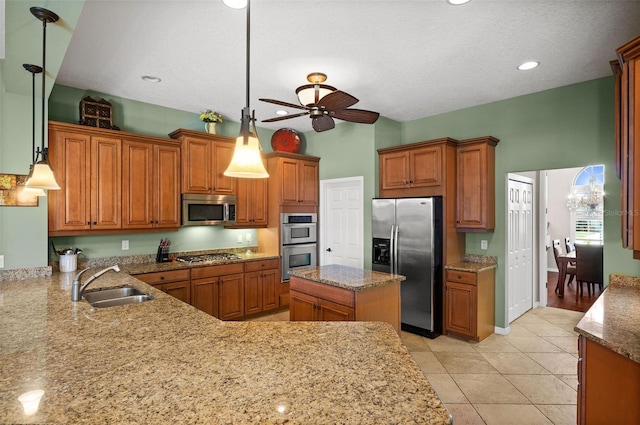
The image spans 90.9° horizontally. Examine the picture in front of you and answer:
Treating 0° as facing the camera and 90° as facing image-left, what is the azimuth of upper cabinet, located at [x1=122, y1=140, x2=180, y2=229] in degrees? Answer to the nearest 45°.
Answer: approximately 315°

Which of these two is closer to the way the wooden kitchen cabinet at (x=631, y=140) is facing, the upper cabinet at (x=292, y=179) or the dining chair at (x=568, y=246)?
the upper cabinet

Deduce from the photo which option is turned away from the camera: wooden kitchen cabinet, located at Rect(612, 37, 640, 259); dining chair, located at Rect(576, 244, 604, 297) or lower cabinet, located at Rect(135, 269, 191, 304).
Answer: the dining chair

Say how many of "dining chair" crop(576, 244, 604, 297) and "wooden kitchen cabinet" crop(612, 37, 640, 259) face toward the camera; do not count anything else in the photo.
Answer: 0

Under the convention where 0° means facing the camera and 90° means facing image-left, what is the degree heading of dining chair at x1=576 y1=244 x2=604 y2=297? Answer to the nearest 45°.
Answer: approximately 180°

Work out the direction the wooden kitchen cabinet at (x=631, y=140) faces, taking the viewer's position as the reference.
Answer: facing to the left of the viewer

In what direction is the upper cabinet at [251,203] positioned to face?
toward the camera

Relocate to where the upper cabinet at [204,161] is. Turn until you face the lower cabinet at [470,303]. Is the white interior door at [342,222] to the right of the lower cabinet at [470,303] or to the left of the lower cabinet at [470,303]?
left

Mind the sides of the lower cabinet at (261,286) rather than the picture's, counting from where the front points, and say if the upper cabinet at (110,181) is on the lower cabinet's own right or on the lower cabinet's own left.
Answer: on the lower cabinet's own right

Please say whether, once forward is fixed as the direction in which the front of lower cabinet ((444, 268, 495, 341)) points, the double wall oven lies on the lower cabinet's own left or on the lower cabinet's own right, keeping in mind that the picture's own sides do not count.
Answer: on the lower cabinet's own right

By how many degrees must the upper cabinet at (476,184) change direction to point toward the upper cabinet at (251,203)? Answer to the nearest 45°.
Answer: approximately 45° to its right

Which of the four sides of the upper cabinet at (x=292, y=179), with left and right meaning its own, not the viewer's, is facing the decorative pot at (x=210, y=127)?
right

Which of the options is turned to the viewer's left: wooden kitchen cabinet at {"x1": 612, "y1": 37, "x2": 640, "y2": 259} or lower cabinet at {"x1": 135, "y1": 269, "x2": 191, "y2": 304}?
the wooden kitchen cabinet
